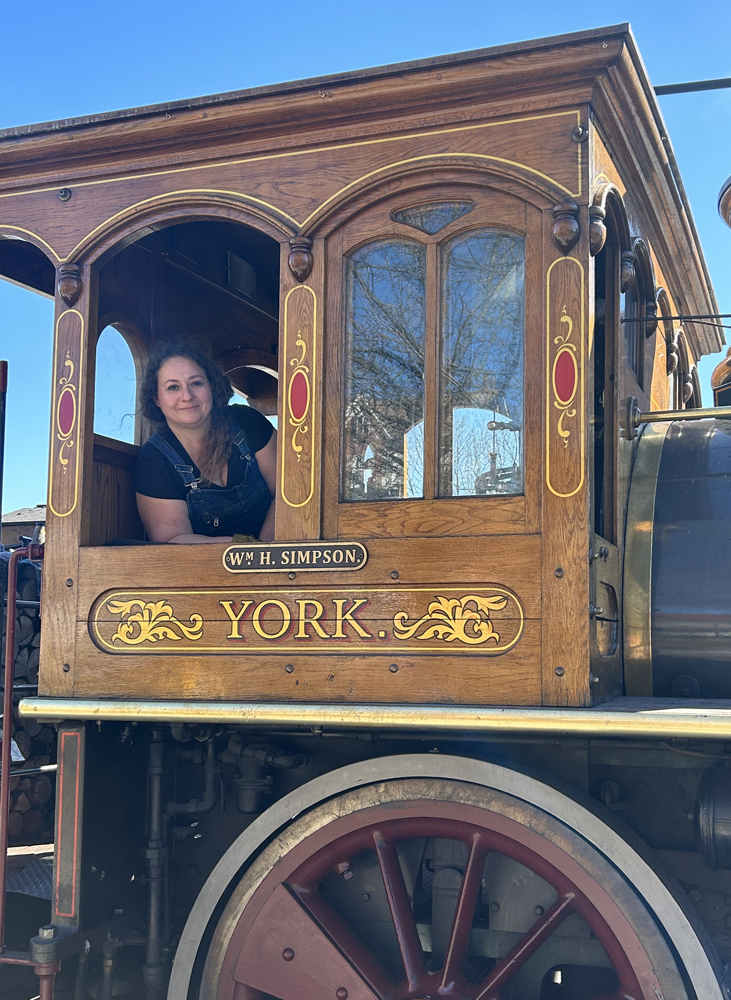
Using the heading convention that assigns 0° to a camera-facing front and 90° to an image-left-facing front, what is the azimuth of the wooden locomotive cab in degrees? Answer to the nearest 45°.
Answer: approximately 270°
